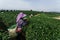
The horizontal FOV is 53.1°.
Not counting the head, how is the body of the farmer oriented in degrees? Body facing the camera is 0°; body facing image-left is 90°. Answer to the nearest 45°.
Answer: approximately 270°
